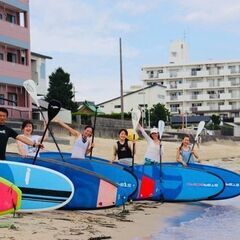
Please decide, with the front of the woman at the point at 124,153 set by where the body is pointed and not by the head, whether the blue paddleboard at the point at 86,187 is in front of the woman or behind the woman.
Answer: in front

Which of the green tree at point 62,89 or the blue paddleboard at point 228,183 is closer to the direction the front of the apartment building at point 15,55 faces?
the blue paddleboard

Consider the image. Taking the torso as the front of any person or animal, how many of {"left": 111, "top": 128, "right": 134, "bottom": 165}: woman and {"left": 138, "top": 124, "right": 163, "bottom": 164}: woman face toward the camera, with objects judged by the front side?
2

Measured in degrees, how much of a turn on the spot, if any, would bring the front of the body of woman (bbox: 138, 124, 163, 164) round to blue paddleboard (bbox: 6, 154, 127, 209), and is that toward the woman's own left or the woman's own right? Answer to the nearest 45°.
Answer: approximately 45° to the woman's own right

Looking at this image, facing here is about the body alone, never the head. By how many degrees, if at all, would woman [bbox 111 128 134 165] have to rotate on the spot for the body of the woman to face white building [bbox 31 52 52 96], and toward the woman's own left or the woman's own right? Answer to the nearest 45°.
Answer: approximately 180°

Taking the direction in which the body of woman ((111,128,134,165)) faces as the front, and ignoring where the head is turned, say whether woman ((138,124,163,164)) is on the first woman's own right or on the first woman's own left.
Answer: on the first woman's own left

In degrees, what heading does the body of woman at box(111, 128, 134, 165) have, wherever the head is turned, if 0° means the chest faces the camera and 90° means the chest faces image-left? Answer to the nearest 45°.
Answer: approximately 0°

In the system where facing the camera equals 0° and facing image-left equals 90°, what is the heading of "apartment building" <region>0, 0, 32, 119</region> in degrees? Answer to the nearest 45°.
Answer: approximately 315°

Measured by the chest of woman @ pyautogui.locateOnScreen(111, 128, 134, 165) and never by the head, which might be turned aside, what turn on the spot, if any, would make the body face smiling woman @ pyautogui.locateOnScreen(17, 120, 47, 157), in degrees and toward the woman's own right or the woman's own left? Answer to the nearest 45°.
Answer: approximately 45° to the woman's own right
